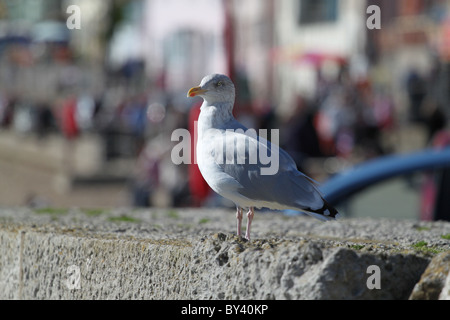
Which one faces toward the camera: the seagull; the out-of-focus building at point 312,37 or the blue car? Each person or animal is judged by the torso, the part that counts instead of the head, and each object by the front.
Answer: the out-of-focus building

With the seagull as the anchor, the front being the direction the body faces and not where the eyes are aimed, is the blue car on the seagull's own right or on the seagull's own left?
on the seagull's own right

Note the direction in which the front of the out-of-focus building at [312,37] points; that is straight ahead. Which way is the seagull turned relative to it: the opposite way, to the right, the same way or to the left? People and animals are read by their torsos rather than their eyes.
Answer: to the right

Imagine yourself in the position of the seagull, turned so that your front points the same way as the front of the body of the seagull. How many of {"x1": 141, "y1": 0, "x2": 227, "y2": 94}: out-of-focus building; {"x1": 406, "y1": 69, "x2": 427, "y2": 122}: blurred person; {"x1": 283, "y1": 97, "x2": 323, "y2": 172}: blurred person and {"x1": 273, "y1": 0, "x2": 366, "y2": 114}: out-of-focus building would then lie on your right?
4

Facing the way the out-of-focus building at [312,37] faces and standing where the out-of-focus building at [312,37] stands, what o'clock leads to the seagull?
The seagull is roughly at 12 o'clock from the out-of-focus building.

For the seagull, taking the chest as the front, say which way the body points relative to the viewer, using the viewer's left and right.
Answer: facing to the left of the viewer

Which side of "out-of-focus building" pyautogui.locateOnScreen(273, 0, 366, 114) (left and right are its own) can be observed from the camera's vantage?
front

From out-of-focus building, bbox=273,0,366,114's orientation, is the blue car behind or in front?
in front
